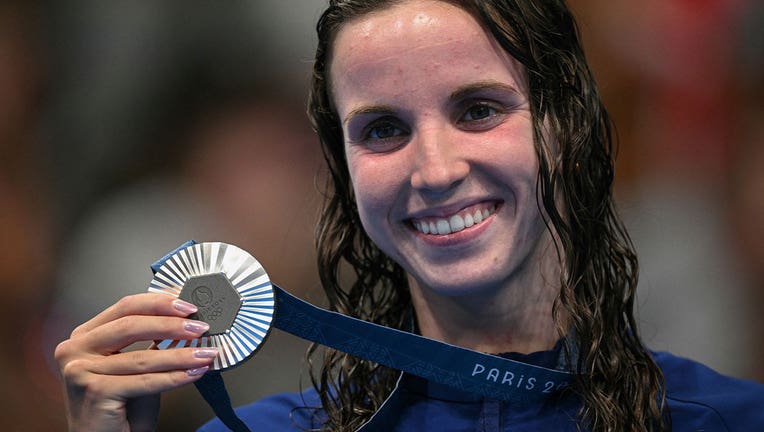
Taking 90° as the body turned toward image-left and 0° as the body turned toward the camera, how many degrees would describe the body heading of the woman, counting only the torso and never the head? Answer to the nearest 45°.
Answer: approximately 0°
